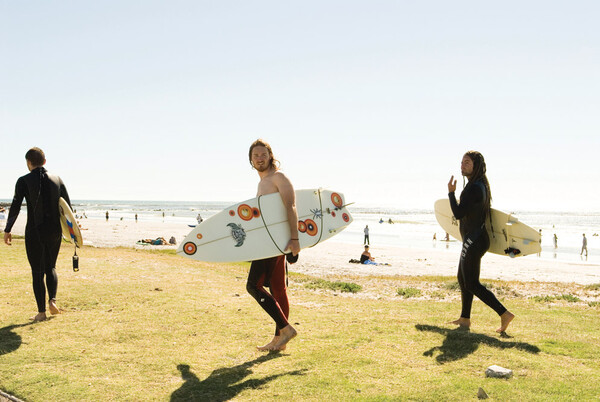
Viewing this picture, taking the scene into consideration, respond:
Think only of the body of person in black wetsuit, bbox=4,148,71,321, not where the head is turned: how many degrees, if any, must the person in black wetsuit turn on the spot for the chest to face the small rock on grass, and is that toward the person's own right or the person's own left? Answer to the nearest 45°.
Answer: approximately 135° to the person's own right

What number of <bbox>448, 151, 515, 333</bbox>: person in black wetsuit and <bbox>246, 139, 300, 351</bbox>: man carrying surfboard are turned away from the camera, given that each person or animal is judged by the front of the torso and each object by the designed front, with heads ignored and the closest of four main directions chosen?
0

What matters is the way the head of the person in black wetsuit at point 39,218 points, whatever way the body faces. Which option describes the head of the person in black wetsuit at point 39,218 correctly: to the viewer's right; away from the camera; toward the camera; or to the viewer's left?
away from the camera

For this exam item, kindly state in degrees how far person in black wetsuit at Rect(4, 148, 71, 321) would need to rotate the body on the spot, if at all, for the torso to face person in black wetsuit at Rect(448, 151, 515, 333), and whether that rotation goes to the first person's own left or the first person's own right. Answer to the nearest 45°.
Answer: approximately 135° to the first person's own right

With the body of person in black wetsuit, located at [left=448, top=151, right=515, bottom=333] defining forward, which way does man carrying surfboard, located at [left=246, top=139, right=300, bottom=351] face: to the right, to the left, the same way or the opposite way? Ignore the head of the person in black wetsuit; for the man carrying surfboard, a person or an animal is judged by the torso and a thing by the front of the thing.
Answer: the same way

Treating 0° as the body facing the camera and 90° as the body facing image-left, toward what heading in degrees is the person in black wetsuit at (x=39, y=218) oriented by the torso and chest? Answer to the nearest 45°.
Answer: approximately 180°

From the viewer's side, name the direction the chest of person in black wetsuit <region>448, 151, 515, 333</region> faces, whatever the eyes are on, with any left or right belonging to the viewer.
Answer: facing to the left of the viewer

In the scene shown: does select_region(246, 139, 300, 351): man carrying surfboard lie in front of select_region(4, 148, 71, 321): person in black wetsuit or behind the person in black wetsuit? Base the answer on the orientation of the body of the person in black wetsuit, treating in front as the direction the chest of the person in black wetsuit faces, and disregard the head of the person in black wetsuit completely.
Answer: behind
